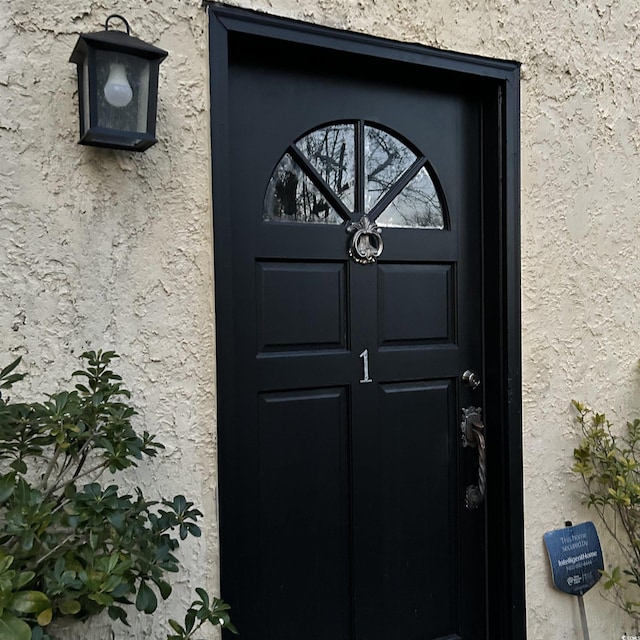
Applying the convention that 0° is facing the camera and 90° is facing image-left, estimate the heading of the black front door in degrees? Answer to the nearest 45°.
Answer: approximately 315°

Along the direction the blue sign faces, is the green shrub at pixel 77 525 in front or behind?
in front

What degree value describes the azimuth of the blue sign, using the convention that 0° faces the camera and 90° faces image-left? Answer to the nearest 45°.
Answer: approximately 0°

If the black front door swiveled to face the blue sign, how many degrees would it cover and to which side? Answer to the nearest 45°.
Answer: approximately 45° to its left

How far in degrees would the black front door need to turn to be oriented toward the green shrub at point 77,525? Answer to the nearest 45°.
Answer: approximately 90° to its right

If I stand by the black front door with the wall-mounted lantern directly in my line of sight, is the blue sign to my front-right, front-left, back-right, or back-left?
back-left

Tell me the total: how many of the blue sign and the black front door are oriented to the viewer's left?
0

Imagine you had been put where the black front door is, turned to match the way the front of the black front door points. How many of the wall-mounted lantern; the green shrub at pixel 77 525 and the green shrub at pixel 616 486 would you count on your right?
2

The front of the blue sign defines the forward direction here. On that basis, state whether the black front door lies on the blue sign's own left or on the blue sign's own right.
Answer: on the blue sign's own right

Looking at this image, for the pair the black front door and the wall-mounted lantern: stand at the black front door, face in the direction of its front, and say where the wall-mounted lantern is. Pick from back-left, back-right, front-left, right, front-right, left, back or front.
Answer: right
